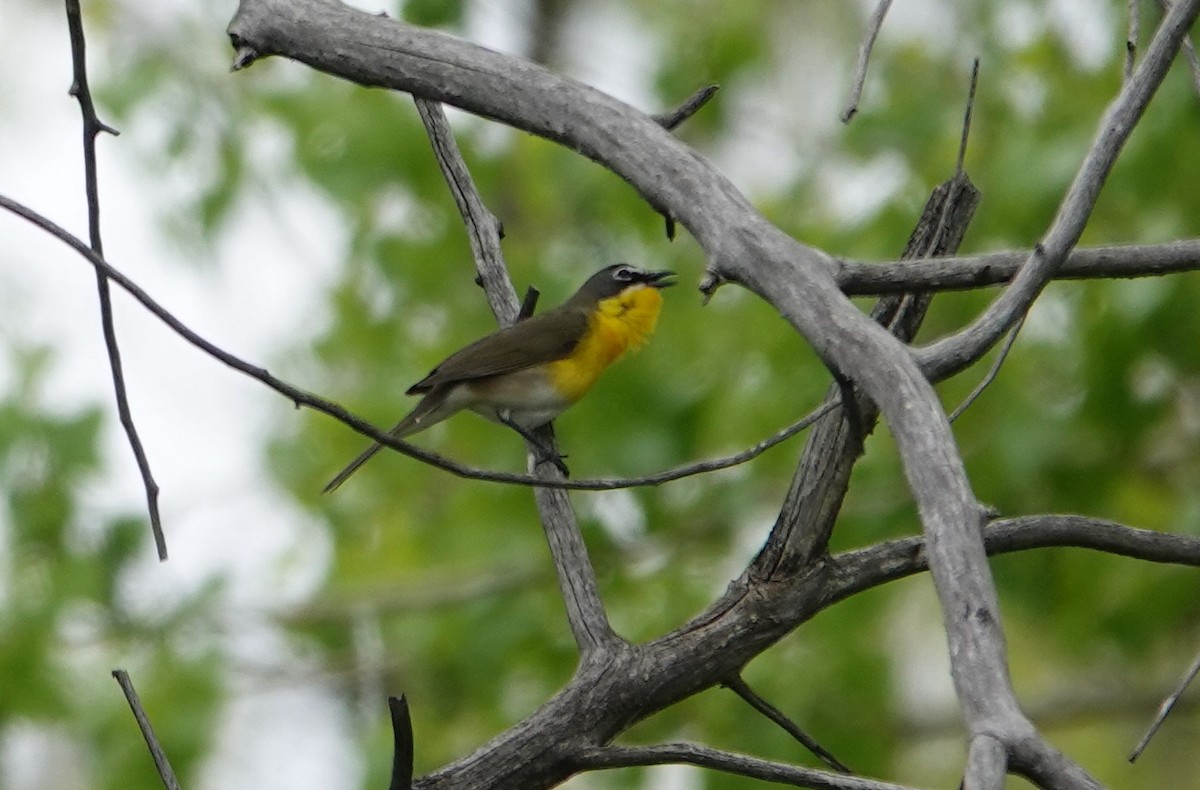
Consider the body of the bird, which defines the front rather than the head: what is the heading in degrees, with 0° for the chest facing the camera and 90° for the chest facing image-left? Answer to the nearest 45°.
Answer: approximately 270°
